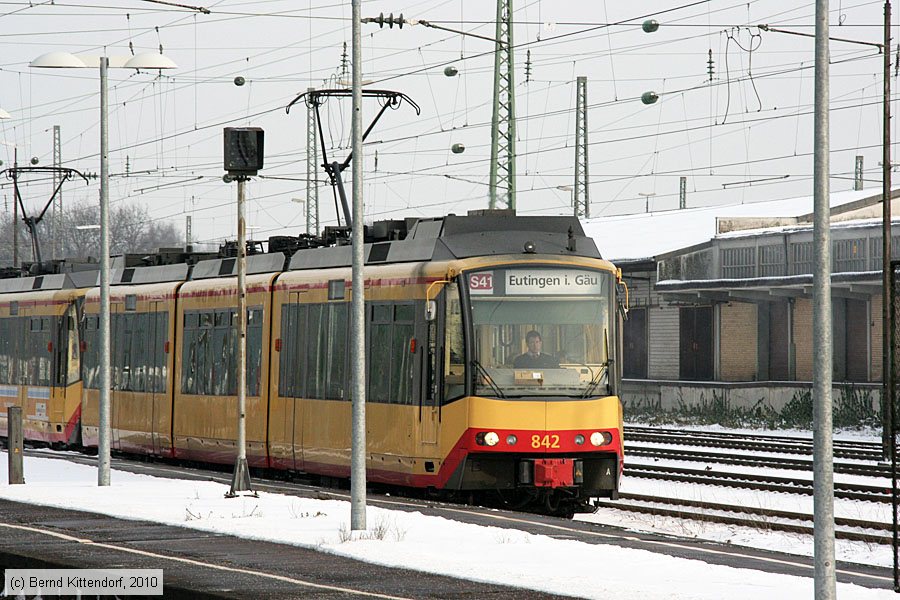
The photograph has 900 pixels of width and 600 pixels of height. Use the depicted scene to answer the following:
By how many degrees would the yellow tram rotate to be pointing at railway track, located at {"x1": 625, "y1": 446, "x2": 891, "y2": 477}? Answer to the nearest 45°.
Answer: approximately 90° to its left

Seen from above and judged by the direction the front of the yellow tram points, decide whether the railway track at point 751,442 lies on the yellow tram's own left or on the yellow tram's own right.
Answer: on the yellow tram's own left

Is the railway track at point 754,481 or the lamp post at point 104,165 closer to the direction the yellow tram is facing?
the railway track

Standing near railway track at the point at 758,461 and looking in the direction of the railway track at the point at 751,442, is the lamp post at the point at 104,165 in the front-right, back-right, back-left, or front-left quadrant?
back-left

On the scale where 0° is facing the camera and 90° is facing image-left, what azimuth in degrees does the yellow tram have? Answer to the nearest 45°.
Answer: approximately 315°

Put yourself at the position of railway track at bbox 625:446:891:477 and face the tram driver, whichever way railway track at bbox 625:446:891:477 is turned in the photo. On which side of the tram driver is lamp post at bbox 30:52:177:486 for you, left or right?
right
